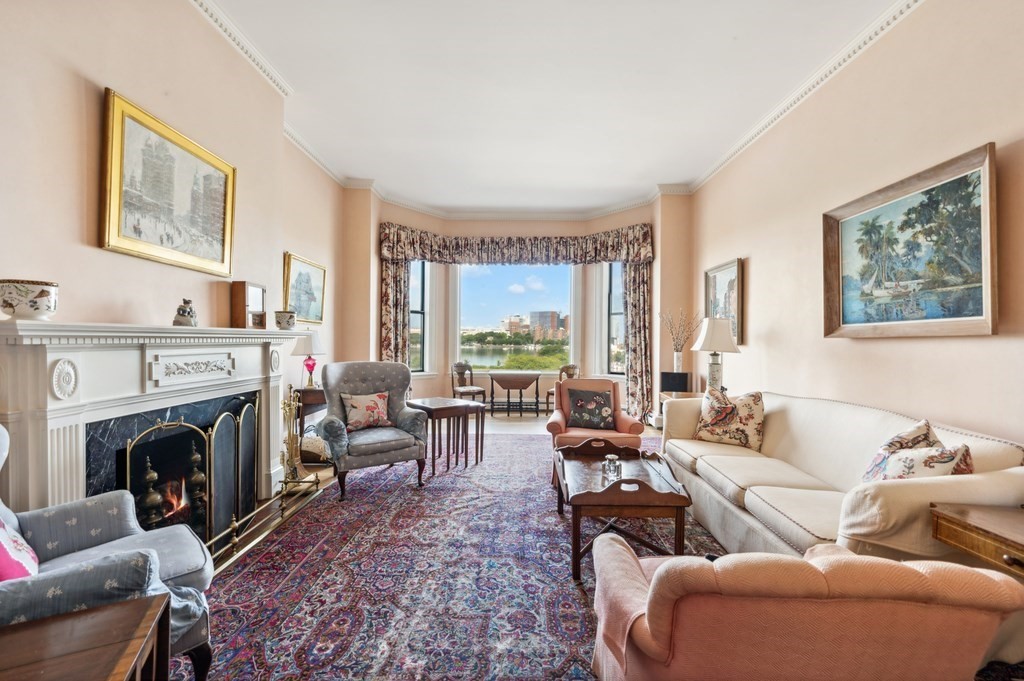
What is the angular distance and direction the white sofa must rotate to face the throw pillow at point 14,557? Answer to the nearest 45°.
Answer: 0° — it already faces it

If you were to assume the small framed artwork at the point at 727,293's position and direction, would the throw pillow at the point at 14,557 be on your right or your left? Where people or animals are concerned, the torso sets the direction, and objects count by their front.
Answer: on your left

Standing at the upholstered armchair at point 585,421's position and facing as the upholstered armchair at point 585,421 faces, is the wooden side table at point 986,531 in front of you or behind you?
in front

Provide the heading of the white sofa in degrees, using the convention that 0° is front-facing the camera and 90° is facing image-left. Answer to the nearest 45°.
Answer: approximately 45°

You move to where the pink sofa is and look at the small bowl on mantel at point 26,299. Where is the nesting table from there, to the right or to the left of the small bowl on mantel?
right

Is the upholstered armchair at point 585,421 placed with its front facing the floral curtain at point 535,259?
no

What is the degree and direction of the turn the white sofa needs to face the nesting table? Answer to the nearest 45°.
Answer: approximately 45° to its right

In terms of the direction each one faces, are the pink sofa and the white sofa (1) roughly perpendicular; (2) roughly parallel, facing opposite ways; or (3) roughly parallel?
roughly perpendicular

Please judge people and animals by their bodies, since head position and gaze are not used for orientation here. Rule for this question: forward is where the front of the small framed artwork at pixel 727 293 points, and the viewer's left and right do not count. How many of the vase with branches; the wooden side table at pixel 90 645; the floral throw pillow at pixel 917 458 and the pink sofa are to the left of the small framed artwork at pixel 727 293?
3

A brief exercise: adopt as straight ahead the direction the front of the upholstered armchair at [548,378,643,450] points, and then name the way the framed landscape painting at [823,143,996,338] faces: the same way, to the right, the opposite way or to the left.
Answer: to the right

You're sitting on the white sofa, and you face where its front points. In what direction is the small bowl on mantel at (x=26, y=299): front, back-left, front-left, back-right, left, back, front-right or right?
front

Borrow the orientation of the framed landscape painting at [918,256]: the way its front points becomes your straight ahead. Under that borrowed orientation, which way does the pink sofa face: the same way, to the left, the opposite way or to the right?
to the right

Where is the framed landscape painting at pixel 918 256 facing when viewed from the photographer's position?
facing the viewer and to the left of the viewer

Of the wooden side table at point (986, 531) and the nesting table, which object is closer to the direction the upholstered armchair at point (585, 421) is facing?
the wooden side table

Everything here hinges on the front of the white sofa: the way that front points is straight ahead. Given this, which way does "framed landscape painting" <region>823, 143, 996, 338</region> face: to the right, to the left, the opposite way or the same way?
the same way

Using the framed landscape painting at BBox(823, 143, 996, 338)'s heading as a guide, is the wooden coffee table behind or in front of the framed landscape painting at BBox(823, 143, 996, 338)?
in front

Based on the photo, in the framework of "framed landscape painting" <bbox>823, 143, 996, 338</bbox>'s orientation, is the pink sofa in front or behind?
in front

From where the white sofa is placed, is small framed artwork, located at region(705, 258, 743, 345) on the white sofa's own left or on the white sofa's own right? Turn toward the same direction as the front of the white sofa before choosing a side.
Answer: on the white sofa's own right

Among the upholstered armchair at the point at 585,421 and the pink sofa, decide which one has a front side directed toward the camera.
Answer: the upholstered armchair

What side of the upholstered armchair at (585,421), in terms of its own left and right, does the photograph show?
front

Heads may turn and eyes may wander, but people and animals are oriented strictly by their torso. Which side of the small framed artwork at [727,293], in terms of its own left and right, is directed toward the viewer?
left

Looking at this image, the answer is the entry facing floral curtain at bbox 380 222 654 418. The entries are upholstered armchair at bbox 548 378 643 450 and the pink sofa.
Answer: the pink sofa
